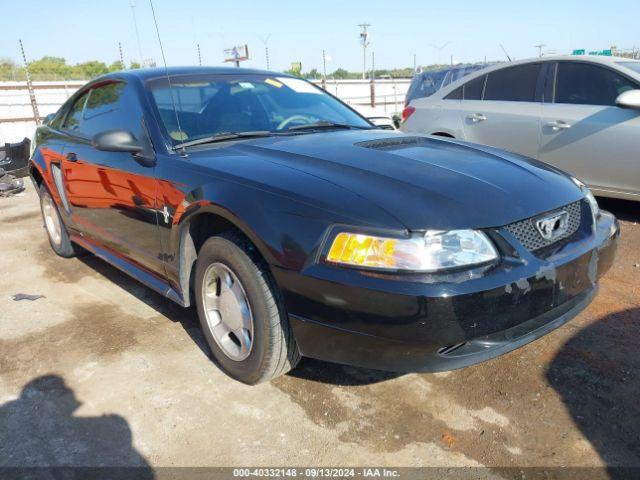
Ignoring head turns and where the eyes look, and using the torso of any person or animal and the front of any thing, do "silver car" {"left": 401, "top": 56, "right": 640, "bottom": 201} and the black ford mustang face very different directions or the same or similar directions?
same or similar directions

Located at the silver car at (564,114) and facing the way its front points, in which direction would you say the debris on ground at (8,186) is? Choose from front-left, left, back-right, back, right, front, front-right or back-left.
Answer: back-right

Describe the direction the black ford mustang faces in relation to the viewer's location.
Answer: facing the viewer and to the right of the viewer

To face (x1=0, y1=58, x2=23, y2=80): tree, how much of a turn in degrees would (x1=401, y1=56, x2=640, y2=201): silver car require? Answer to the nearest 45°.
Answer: approximately 180°

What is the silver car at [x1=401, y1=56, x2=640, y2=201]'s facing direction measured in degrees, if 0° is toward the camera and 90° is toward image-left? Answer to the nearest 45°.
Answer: approximately 315°

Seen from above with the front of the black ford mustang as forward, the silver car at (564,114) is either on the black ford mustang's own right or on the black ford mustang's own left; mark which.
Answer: on the black ford mustang's own left

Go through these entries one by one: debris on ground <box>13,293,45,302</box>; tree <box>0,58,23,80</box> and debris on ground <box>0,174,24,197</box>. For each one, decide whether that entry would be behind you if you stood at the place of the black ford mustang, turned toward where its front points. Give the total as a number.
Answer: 3

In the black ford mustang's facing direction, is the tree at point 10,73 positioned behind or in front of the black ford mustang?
behind

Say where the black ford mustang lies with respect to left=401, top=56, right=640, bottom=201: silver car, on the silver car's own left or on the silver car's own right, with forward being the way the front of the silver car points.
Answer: on the silver car's own right

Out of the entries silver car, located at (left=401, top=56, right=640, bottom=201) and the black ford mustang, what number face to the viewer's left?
0

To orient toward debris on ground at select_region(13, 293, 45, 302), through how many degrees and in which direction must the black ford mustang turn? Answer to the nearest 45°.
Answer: approximately 180°

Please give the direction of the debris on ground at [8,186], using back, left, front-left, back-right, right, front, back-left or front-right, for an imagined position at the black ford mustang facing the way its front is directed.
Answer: back
